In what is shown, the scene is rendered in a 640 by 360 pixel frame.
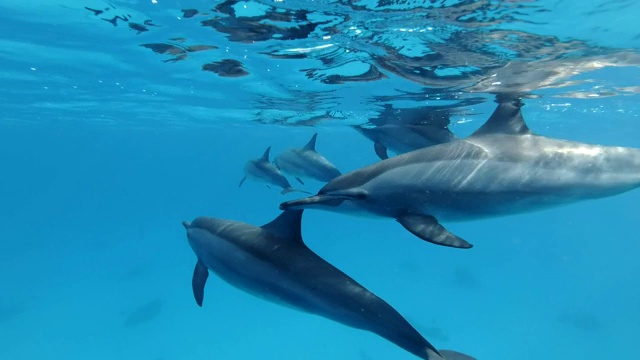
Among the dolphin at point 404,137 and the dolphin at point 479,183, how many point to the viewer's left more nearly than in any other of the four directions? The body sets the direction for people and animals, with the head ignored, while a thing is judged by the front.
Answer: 2

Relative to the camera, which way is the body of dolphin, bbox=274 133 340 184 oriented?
to the viewer's left

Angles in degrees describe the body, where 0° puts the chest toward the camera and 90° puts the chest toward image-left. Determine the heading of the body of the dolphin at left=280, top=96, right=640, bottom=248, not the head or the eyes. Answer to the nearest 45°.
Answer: approximately 90°

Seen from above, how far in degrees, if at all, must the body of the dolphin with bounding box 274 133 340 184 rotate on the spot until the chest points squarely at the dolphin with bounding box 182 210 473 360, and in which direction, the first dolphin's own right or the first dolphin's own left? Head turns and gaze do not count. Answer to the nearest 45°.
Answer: approximately 90° to the first dolphin's own left

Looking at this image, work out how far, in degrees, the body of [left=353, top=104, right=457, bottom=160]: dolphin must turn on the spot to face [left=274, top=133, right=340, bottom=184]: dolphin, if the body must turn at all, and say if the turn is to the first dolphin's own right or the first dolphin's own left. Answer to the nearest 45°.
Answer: approximately 45° to the first dolphin's own left

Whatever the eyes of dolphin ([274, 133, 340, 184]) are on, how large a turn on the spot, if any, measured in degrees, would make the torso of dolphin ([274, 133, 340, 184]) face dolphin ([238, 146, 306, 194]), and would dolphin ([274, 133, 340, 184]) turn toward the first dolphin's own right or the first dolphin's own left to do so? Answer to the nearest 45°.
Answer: approximately 45° to the first dolphin's own right

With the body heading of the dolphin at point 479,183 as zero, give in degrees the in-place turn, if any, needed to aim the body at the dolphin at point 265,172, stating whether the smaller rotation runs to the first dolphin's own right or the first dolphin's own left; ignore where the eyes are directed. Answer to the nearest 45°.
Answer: approximately 45° to the first dolphin's own right

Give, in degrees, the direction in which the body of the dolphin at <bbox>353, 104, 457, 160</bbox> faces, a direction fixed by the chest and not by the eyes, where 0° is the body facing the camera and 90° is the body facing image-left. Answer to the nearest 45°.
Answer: approximately 90°

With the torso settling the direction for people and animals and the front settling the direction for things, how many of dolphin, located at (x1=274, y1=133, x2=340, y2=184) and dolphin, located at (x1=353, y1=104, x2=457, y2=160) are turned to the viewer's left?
2
